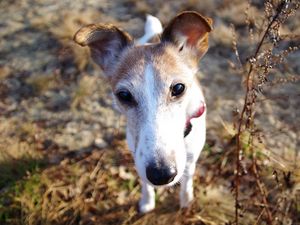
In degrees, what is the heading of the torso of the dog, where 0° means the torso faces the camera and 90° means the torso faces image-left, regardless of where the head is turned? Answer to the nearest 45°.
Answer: approximately 0°
